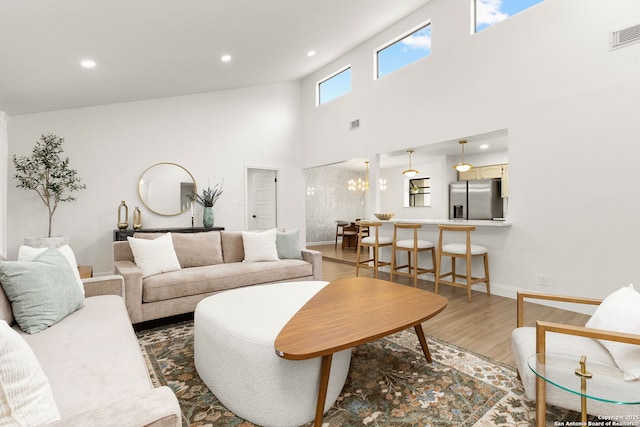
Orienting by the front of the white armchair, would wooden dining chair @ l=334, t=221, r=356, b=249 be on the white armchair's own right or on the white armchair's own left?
on the white armchair's own right

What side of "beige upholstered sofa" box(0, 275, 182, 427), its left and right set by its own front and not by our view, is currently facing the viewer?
right

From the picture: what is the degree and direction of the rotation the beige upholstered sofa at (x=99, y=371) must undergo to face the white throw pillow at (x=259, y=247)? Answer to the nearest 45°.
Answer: approximately 45° to its left

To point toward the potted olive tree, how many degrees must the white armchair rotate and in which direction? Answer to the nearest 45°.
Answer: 0° — it already faces it

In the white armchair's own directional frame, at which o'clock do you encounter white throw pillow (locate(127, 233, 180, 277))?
The white throw pillow is roughly at 12 o'clock from the white armchair.

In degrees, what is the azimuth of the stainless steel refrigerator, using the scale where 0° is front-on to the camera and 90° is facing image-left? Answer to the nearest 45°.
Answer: approximately 45°

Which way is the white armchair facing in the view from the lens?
facing to the left of the viewer
